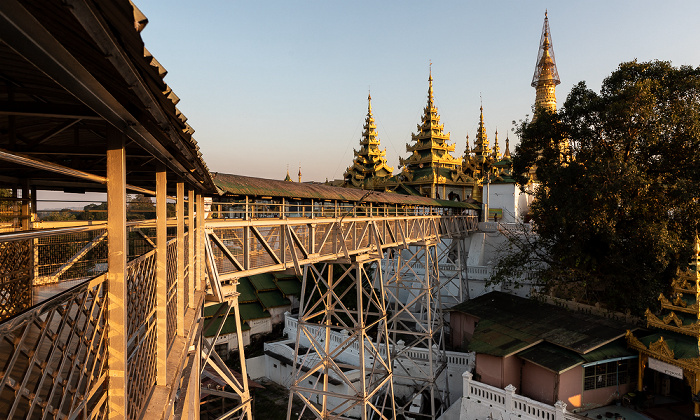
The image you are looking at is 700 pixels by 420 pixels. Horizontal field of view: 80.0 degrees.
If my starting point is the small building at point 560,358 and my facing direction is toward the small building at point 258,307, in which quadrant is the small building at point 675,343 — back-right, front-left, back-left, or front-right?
back-right

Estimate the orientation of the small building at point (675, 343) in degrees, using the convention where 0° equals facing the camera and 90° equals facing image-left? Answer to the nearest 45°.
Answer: approximately 45°

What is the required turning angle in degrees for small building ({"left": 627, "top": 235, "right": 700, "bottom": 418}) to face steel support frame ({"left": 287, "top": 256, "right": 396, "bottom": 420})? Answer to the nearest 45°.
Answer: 0° — it already faces it

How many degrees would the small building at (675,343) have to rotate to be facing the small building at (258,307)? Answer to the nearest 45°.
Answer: approximately 45° to its right
